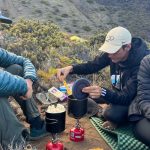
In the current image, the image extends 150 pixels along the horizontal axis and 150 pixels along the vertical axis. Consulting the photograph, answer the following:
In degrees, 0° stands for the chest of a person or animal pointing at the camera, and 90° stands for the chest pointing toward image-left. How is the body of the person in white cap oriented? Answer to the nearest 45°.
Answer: approximately 45°

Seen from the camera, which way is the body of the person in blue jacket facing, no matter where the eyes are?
to the viewer's right

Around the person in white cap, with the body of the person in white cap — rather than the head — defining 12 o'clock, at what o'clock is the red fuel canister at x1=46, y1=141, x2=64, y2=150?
The red fuel canister is roughly at 12 o'clock from the person in white cap.

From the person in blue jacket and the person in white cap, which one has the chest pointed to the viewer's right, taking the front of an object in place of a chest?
the person in blue jacket

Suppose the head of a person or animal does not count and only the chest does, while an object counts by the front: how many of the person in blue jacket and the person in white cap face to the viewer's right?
1
